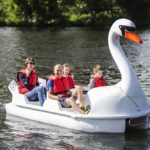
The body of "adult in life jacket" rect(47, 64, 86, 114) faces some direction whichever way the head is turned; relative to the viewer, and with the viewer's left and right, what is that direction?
facing the viewer and to the right of the viewer

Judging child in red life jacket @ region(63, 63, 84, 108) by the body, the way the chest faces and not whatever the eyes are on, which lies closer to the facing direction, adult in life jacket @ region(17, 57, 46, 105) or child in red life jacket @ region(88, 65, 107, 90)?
the child in red life jacket

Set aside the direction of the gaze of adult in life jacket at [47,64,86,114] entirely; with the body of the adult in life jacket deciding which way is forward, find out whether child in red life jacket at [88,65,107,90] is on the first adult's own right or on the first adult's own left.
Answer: on the first adult's own left

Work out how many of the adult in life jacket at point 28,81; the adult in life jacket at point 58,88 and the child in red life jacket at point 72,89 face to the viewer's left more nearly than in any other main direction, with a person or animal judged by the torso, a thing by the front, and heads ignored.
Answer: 0

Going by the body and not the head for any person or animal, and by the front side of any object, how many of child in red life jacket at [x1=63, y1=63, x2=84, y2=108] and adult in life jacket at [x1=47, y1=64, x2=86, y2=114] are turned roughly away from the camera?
0

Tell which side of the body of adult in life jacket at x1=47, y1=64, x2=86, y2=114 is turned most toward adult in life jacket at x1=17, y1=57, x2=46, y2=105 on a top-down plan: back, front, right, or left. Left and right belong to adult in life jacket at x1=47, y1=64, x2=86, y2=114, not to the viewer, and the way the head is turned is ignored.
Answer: back

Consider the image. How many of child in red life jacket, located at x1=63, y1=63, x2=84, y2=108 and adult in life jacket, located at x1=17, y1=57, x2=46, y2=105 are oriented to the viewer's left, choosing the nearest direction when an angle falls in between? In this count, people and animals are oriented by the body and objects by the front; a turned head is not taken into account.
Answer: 0

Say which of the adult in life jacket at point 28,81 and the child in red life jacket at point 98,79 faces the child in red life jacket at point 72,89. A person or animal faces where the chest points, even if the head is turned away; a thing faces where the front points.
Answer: the adult in life jacket

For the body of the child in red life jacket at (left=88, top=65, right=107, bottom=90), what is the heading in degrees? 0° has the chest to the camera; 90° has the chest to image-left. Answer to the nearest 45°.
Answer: approximately 315°
